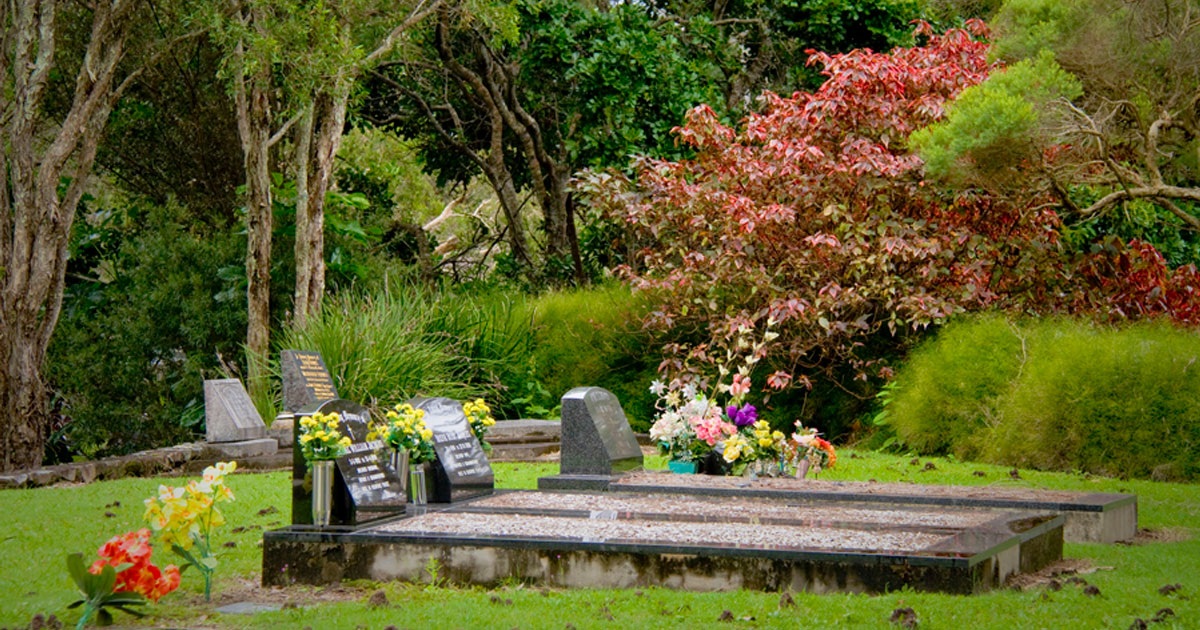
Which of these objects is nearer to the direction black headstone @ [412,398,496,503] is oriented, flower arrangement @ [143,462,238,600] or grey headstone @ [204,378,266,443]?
the flower arrangement

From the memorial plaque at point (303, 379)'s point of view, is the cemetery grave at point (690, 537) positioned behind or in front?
in front

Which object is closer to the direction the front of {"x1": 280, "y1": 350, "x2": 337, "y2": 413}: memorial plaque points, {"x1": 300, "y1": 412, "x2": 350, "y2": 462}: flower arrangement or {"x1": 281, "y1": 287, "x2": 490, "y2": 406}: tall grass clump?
the flower arrangement

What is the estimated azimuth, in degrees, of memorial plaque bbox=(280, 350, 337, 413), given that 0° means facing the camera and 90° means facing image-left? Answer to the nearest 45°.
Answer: approximately 315°

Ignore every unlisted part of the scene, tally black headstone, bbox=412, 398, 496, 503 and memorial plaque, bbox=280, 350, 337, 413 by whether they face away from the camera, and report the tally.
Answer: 0

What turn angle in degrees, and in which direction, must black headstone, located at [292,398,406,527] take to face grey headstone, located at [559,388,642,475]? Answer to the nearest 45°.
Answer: approximately 90° to its left
